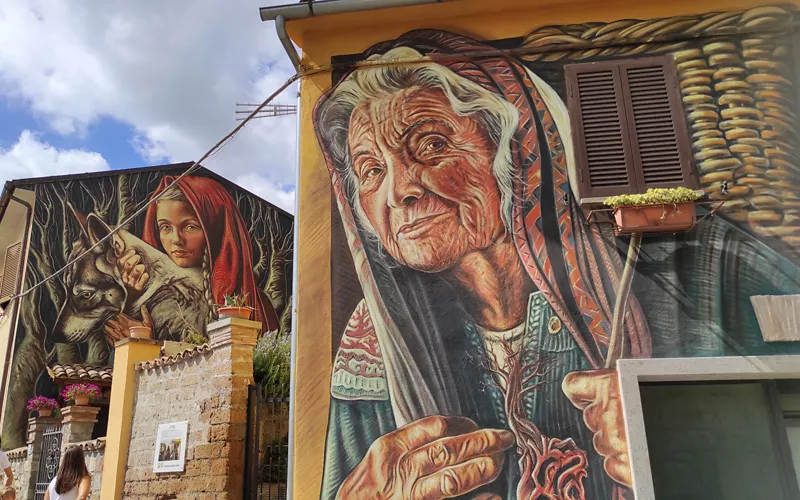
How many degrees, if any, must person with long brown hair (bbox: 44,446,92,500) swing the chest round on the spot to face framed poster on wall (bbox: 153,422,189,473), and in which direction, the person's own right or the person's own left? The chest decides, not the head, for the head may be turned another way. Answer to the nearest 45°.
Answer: approximately 45° to the person's own right

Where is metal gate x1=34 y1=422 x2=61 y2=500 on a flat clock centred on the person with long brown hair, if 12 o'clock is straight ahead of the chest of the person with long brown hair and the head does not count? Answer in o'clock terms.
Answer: The metal gate is roughly at 12 o'clock from the person with long brown hair.

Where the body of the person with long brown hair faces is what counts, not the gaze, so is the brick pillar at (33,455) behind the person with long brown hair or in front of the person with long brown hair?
in front

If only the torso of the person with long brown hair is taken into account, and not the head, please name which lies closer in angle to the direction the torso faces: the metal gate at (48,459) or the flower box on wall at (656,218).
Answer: the metal gate

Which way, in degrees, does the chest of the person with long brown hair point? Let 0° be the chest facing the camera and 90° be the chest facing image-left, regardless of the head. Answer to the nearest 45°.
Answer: approximately 180°

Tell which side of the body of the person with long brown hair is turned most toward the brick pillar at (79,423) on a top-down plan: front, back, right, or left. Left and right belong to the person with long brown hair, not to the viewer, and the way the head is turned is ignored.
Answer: front

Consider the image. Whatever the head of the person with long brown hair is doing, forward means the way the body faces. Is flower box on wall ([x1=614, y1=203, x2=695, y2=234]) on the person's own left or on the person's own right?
on the person's own right

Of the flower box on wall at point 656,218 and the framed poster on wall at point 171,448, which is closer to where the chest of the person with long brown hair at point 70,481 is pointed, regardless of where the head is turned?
the framed poster on wall

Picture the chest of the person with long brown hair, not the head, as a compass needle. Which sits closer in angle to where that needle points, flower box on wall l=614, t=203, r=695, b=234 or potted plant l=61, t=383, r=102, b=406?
the potted plant

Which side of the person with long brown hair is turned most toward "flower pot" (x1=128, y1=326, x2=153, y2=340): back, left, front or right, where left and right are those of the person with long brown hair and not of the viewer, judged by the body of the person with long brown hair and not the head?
front

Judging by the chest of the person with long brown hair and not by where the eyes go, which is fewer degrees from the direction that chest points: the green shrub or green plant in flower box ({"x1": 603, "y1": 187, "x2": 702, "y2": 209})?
the green shrub

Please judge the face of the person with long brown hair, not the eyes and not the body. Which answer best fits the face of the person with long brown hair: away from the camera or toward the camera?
away from the camera

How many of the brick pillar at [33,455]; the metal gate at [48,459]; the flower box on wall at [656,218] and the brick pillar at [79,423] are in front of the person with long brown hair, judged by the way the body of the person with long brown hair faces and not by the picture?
3

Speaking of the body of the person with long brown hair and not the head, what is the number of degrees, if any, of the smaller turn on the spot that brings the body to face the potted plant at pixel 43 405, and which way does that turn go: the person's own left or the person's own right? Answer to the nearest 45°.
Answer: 0° — they already face it

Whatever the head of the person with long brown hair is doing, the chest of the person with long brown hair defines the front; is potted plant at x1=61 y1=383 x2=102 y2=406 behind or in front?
in front

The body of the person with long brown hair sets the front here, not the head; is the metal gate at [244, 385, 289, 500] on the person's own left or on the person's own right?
on the person's own right
